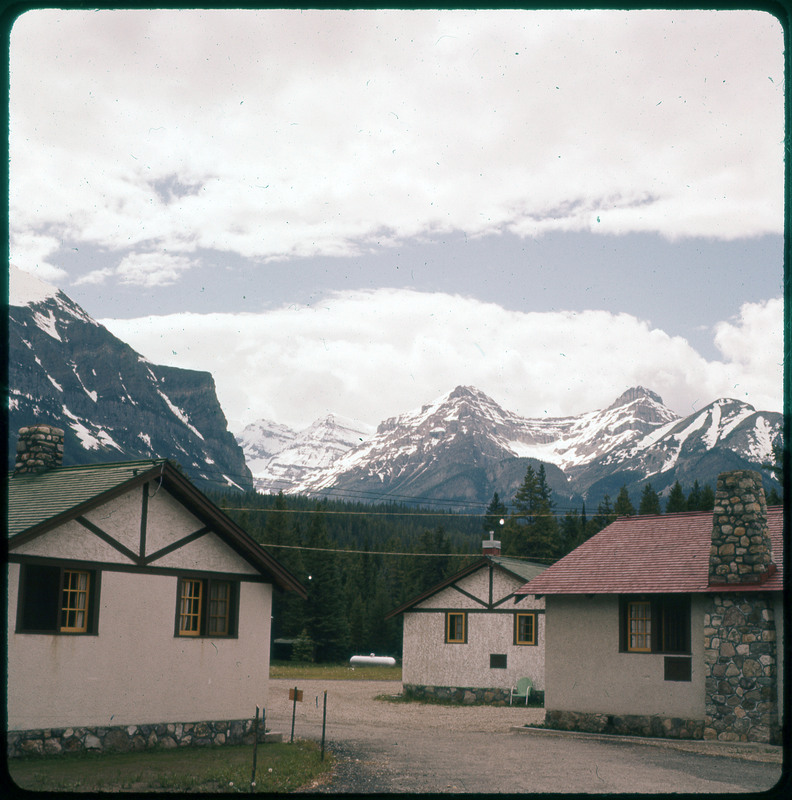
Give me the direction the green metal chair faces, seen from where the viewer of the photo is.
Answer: facing the viewer and to the left of the viewer
